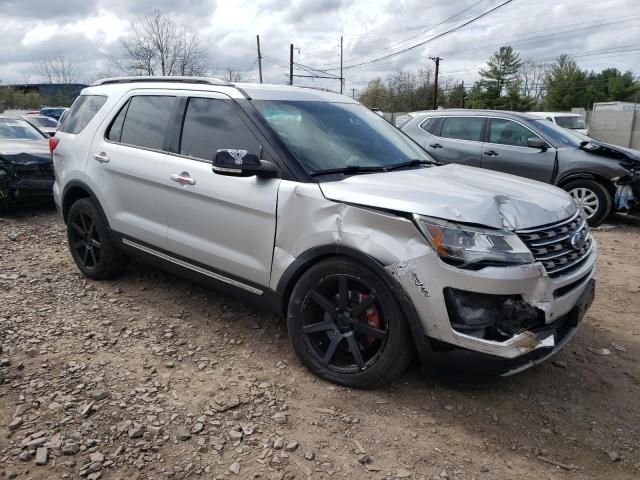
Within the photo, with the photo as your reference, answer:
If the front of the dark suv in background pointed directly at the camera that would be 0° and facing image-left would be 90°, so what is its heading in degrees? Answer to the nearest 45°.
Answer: approximately 315°

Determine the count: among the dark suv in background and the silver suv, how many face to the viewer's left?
0

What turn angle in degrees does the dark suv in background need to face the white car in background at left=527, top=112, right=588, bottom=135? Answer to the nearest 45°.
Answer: approximately 135° to its left

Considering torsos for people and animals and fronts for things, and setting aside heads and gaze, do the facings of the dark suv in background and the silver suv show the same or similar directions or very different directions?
same or similar directions

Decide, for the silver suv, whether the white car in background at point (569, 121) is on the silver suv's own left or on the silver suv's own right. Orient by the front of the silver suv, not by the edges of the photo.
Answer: on the silver suv's own left

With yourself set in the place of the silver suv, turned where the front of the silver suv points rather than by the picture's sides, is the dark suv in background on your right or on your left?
on your left

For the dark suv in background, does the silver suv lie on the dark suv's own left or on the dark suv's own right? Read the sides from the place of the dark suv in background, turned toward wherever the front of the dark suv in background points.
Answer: on the dark suv's own right
